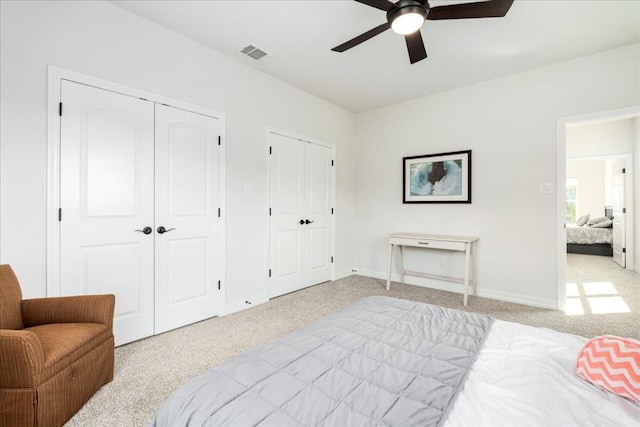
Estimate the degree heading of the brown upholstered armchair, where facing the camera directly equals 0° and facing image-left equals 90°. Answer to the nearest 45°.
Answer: approximately 315°

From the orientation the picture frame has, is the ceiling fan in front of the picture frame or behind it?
in front

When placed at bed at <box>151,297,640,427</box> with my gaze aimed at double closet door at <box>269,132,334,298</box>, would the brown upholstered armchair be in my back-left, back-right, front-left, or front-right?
front-left

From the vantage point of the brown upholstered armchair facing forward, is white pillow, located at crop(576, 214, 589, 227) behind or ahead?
ahead

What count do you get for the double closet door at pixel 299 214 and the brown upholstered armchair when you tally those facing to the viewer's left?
0

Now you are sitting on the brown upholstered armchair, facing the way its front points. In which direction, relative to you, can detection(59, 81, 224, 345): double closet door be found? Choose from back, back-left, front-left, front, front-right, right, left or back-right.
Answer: left

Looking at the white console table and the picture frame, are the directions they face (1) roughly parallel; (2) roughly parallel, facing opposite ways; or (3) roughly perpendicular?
roughly parallel

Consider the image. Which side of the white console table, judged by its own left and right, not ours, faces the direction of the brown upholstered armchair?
front

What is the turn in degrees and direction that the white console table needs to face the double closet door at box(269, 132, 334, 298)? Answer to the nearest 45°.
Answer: approximately 45° to its right

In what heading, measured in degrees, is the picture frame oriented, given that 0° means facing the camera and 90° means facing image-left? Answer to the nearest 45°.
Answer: approximately 45°
